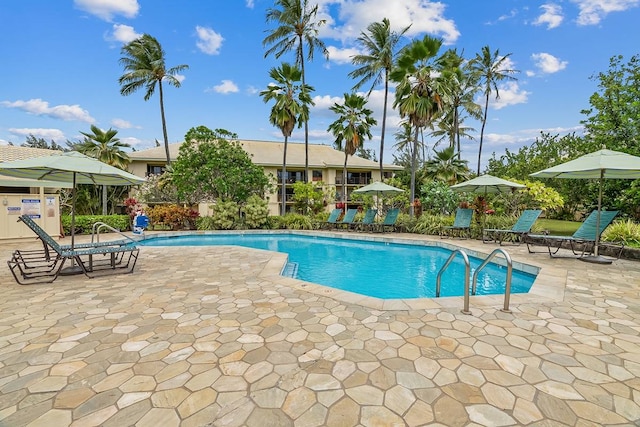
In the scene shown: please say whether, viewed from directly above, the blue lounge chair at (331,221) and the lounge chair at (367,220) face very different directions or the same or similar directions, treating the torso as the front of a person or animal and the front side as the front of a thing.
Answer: same or similar directions

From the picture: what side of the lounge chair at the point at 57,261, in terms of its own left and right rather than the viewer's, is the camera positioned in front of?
right

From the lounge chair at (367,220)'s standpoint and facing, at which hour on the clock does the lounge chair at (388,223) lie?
the lounge chair at (388,223) is roughly at 8 o'clock from the lounge chair at (367,220).

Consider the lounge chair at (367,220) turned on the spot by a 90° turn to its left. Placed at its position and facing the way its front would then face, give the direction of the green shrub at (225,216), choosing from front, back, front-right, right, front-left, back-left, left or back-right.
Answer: back-right

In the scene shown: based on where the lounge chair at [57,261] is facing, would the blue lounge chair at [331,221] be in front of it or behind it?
in front

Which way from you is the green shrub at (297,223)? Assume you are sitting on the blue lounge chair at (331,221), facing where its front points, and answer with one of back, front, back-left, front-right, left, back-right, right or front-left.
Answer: front-right

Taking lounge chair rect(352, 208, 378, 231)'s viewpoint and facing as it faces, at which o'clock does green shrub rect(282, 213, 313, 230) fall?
The green shrub is roughly at 2 o'clock from the lounge chair.

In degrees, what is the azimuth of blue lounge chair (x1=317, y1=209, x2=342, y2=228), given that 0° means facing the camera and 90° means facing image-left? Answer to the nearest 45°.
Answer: approximately 45°

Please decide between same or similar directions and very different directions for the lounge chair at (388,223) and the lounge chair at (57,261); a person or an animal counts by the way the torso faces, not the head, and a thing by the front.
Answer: very different directions

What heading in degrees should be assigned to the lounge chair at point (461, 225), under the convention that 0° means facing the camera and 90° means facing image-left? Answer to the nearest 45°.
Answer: approximately 45°

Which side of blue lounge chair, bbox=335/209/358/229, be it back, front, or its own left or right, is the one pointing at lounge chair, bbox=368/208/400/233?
left

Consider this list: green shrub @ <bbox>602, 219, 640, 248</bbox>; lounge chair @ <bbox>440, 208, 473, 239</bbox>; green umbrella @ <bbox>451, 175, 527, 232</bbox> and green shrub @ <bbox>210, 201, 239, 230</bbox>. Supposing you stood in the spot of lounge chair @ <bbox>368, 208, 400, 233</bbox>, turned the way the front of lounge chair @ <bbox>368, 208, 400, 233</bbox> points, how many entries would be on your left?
3

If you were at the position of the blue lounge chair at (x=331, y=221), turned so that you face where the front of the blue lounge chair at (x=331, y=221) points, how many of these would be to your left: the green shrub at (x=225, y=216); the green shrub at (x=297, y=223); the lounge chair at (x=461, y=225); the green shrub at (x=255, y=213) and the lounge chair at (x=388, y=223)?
2
